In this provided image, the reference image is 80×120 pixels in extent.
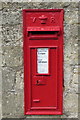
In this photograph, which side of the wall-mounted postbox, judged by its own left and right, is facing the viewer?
front
